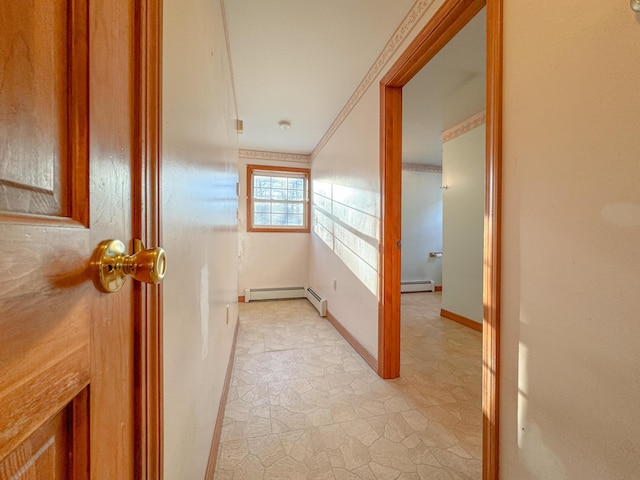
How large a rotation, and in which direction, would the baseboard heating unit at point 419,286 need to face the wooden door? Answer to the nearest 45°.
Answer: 0° — it already faces it

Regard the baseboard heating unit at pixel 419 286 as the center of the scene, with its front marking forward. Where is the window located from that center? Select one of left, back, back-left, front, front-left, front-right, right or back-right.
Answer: front-right

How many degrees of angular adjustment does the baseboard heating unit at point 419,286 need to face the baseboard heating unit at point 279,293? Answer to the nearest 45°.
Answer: approximately 45° to its right

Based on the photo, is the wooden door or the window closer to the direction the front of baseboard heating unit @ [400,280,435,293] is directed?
the wooden door

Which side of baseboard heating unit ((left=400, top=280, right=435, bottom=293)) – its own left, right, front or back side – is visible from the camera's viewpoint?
front
